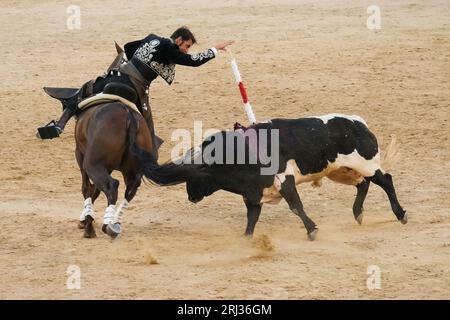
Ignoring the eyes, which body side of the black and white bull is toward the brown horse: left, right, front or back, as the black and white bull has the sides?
front

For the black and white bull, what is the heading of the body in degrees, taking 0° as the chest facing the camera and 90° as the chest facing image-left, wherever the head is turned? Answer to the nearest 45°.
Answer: approximately 90°

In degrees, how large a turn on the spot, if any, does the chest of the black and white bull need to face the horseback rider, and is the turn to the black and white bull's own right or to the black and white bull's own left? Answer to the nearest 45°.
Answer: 0° — it already faces them
